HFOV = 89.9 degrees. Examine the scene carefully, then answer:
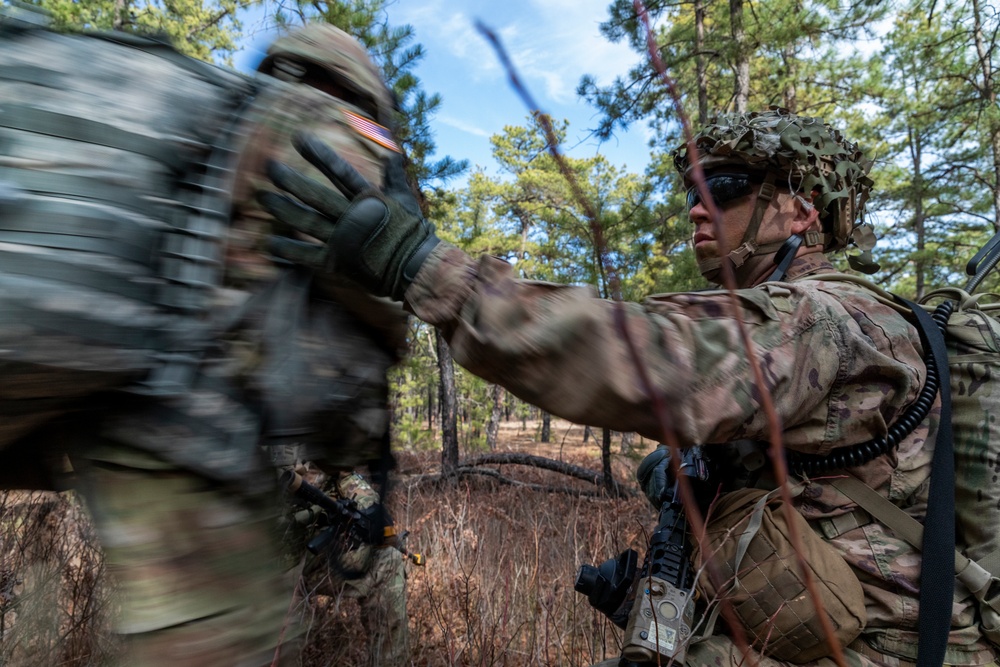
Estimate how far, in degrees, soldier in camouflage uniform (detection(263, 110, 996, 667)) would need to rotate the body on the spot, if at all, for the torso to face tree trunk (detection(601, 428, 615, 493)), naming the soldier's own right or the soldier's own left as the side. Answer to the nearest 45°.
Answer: approximately 90° to the soldier's own right

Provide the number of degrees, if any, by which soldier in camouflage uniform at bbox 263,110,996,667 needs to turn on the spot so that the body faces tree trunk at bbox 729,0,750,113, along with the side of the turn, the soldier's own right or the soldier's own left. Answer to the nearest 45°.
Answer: approximately 90° to the soldier's own right

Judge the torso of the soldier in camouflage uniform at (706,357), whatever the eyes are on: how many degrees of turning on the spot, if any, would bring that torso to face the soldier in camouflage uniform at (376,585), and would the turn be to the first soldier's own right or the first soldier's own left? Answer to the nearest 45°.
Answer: approximately 45° to the first soldier's own right

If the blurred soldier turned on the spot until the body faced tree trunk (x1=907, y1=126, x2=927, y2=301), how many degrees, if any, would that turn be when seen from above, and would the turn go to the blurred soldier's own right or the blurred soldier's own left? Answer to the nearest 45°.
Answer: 0° — they already face it

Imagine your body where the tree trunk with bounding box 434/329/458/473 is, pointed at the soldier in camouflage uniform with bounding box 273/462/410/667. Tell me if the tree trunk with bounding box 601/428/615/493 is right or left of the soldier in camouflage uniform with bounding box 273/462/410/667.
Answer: left

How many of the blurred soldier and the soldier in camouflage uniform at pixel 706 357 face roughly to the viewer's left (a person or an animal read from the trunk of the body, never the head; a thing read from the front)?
1

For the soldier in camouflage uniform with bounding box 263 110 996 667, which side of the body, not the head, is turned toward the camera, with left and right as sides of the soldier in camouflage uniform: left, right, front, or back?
left
